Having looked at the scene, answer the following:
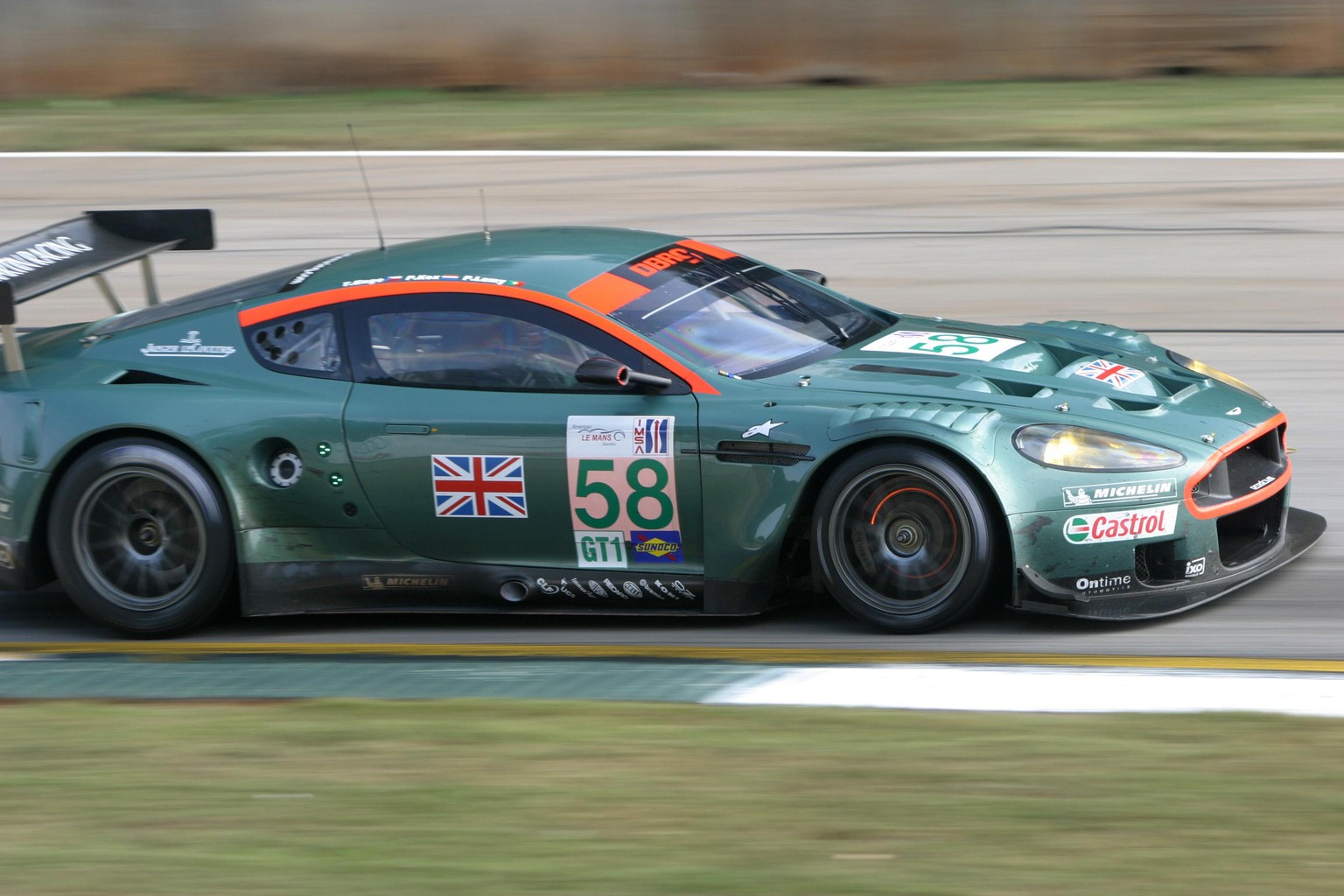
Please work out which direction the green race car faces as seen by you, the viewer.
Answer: facing to the right of the viewer
